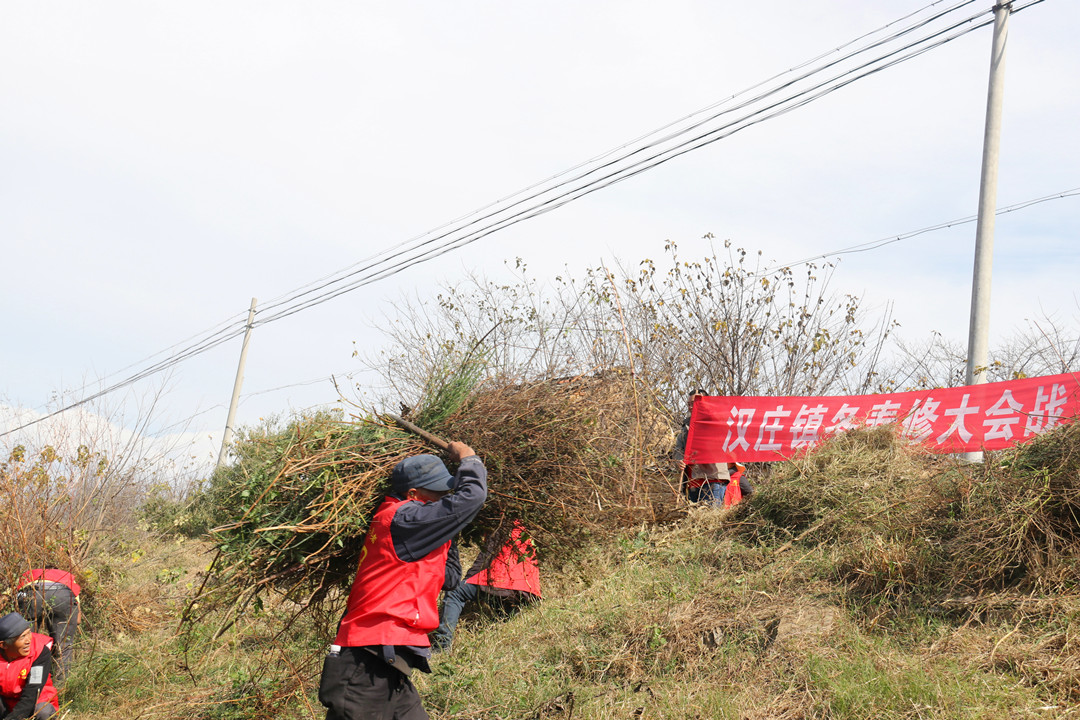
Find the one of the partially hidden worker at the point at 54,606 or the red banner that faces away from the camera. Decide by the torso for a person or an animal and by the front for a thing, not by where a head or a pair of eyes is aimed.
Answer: the partially hidden worker

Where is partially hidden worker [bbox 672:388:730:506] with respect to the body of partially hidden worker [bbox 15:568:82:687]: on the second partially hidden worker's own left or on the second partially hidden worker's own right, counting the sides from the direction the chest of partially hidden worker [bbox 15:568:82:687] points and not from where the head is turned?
on the second partially hidden worker's own right

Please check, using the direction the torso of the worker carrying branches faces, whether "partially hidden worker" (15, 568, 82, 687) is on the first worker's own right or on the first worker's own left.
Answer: on the first worker's own left

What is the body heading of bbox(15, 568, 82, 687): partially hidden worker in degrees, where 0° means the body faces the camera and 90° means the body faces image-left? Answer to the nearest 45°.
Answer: approximately 180°
